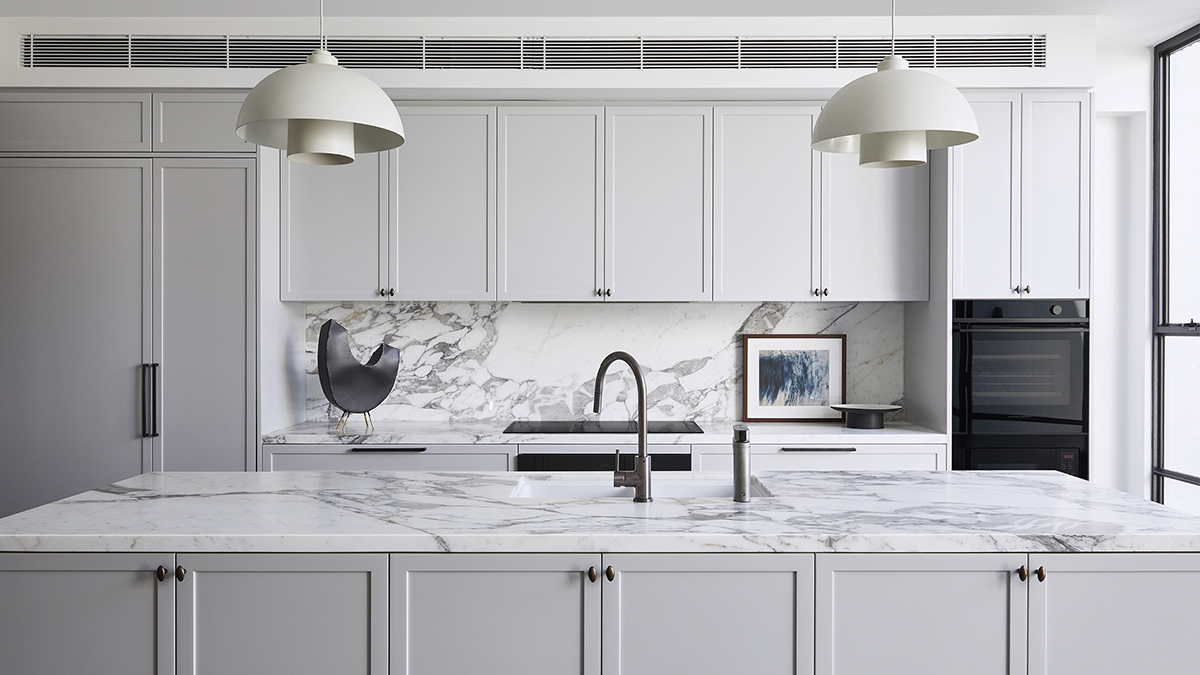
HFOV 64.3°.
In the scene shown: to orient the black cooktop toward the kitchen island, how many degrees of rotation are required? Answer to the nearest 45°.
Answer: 0° — it already faces it

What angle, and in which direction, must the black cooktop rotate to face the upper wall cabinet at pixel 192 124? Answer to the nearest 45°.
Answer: approximately 90° to its right

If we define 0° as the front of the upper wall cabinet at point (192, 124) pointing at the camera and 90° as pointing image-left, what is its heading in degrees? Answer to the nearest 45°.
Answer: approximately 0°

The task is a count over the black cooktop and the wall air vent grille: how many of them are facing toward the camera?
2

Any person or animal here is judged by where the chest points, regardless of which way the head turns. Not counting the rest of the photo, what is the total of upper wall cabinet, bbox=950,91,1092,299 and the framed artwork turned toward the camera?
2

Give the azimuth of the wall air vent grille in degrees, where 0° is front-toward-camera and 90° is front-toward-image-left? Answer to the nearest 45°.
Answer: approximately 0°

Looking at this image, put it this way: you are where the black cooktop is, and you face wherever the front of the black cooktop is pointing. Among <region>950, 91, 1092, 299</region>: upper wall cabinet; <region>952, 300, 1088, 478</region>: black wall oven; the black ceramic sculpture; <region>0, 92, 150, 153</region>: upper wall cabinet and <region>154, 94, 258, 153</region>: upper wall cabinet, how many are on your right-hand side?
3

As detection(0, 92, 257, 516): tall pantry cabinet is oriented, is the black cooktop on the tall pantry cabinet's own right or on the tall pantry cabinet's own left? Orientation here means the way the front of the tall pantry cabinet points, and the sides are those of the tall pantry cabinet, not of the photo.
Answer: on the tall pantry cabinet's own left
